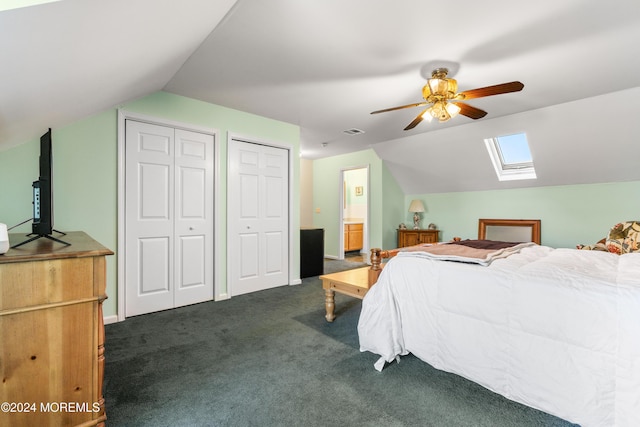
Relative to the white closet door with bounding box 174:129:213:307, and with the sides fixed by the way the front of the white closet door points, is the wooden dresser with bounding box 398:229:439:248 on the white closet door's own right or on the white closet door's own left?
on the white closet door's own left

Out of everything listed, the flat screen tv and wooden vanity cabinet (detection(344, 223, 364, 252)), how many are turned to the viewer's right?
1

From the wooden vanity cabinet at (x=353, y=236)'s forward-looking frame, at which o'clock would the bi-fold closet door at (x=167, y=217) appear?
The bi-fold closet door is roughly at 1 o'clock from the wooden vanity cabinet.

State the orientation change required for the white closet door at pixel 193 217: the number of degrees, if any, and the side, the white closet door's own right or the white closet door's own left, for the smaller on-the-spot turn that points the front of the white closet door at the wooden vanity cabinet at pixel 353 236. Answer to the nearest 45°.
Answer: approximately 90° to the white closet door's own left

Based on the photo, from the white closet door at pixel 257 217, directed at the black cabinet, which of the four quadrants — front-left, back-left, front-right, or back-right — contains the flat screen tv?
back-right

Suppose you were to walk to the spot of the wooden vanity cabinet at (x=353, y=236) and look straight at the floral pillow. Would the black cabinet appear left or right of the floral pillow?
right

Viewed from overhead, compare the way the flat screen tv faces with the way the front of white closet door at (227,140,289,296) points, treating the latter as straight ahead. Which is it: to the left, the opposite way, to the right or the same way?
to the left

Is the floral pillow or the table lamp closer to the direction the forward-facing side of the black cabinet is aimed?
the floral pillow

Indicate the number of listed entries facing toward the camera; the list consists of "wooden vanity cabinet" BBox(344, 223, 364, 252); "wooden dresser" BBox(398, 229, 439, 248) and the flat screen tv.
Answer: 2

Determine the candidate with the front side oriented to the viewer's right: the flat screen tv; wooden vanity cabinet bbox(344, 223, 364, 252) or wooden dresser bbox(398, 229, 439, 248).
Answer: the flat screen tv

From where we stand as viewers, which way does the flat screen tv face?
facing to the right of the viewer

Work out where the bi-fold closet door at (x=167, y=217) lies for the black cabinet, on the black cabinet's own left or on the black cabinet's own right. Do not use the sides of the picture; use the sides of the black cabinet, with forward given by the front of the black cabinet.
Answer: on the black cabinet's own right
